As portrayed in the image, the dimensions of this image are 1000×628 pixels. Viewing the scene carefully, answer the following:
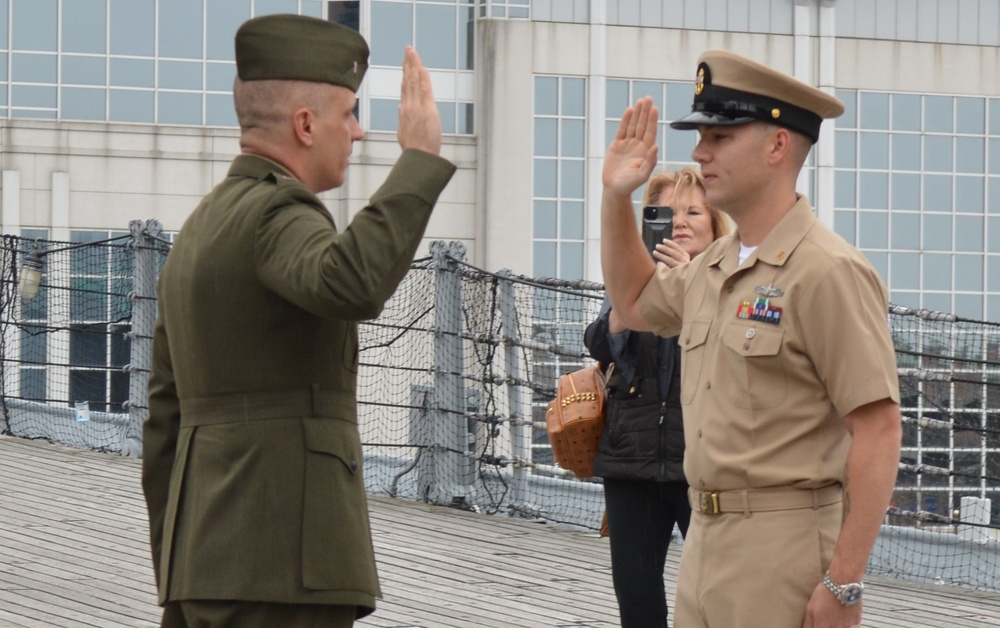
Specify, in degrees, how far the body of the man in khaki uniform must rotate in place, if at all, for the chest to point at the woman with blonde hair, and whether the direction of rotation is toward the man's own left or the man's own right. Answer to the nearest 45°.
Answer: approximately 135° to the man's own right

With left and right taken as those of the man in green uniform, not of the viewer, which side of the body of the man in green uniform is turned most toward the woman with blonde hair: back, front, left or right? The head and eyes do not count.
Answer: front

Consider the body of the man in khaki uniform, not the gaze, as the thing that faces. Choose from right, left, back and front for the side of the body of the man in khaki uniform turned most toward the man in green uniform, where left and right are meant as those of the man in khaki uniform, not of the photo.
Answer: front

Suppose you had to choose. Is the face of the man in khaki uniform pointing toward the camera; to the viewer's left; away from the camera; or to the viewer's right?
to the viewer's left

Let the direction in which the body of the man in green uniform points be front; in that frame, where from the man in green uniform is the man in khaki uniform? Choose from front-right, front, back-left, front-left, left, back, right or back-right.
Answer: front-right

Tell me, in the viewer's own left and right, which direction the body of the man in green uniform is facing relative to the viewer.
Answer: facing away from the viewer and to the right of the viewer

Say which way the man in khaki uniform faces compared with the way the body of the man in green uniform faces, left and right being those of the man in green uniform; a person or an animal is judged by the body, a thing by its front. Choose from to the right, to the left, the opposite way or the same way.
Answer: the opposite way

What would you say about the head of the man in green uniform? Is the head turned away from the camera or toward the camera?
away from the camera

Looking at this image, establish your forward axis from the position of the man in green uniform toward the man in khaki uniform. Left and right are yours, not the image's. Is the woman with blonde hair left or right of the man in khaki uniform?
left

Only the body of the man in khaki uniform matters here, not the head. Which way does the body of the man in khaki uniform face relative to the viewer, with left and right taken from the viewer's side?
facing the viewer and to the left of the viewer
